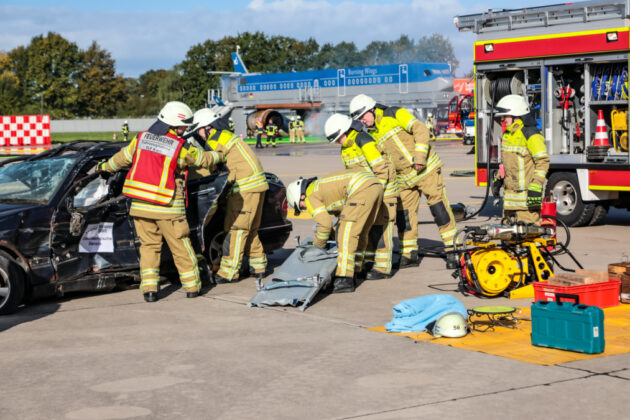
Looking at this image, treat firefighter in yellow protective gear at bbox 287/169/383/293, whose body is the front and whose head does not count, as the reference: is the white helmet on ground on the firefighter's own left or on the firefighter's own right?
on the firefighter's own left

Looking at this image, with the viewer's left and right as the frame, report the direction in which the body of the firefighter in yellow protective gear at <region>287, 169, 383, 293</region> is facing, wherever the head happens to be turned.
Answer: facing to the left of the viewer

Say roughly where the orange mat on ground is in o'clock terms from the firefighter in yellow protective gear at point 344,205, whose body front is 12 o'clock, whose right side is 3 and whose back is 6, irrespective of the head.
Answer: The orange mat on ground is roughly at 8 o'clock from the firefighter in yellow protective gear.

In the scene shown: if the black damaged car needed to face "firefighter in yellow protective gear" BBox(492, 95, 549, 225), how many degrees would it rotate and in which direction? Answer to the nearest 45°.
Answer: approximately 135° to its left

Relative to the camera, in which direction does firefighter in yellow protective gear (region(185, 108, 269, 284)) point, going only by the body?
to the viewer's left

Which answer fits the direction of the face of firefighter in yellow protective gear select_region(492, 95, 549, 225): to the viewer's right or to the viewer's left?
to the viewer's left

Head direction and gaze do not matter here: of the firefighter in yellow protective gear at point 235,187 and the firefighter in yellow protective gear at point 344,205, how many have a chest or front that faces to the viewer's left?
2

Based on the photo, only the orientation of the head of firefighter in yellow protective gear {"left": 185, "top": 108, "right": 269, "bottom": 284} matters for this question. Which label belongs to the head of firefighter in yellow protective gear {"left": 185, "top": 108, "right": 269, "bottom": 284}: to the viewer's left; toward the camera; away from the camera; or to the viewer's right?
to the viewer's left

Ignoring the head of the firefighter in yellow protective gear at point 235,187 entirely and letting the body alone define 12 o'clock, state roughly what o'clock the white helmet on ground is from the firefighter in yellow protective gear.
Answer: The white helmet on ground is roughly at 8 o'clock from the firefighter in yellow protective gear.

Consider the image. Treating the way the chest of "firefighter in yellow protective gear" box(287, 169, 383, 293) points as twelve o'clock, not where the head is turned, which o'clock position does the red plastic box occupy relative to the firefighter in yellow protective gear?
The red plastic box is roughly at 7 o'clock from the firefighter in yellow protective gear.

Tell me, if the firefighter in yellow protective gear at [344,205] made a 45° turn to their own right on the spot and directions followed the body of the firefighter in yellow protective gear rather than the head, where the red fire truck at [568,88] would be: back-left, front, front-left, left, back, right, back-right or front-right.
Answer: right

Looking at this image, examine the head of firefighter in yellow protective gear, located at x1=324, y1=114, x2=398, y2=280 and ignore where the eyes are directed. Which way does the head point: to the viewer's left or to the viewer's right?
to the viewer's left
